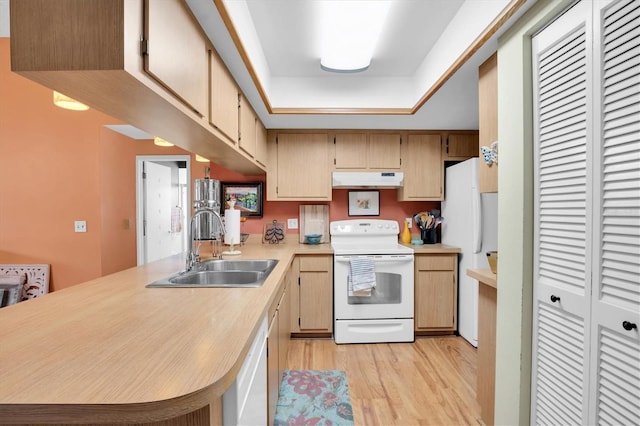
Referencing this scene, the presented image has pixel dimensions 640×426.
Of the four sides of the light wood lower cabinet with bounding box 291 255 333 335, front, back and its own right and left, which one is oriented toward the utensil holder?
left

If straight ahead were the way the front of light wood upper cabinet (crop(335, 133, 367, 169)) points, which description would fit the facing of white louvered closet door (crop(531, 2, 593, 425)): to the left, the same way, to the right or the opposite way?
to the right

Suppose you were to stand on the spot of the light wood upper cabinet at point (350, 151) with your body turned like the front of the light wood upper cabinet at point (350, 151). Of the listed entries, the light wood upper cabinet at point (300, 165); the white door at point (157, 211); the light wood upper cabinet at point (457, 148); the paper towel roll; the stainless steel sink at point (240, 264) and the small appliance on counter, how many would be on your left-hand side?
1

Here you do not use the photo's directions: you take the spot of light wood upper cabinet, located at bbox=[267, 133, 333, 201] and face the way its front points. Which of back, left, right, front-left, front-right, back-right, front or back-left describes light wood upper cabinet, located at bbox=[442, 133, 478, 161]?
left

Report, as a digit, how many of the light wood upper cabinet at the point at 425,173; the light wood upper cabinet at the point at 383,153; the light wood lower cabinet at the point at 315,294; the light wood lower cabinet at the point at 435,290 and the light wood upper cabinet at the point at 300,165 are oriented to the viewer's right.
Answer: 0

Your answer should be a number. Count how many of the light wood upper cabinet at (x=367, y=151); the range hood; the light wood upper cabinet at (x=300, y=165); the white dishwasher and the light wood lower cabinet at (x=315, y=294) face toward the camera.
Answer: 4

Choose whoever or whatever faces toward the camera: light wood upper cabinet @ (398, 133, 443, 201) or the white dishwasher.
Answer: the light wood upper cabinet

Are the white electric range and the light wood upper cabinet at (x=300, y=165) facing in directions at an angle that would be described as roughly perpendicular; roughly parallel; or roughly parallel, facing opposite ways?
roughly parallel

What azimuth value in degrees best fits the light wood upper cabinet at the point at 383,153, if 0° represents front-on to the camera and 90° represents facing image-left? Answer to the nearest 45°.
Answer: approximately 0°

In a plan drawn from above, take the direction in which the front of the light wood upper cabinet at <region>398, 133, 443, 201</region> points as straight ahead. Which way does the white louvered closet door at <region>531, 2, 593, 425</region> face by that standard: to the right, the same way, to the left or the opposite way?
to the right

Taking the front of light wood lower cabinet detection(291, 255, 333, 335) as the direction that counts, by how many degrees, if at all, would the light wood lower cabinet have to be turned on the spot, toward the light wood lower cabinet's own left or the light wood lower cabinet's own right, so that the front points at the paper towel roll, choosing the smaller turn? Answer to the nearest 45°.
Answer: approximately 90° to the light wood lower cabinet's own right

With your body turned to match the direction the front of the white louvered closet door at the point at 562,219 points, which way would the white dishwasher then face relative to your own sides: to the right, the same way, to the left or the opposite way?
the opposite way

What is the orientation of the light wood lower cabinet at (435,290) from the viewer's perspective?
toward the camera
